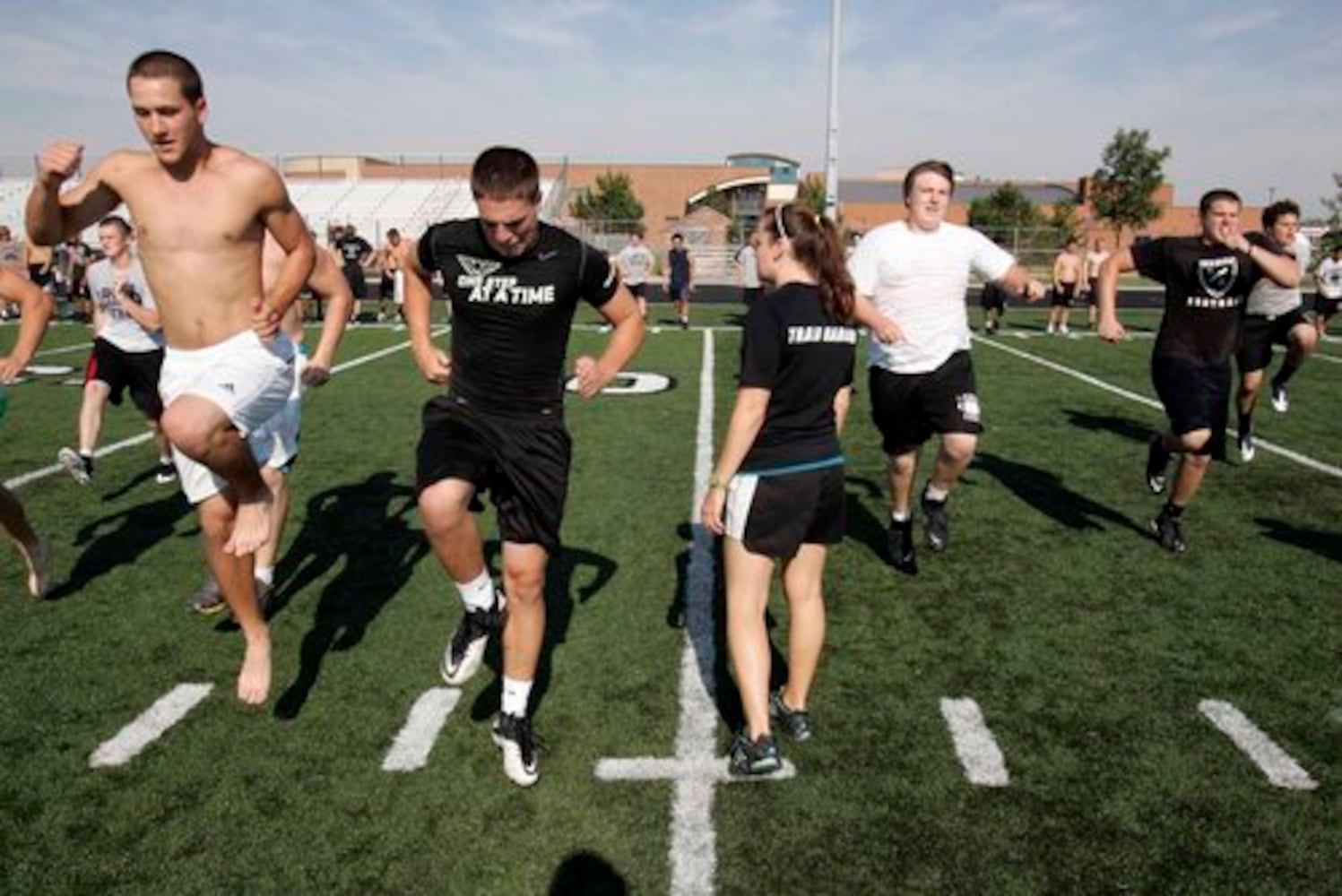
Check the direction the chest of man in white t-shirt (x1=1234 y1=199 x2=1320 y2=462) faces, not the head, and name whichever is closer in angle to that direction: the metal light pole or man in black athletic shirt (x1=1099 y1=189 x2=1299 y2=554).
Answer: the man in black athletic shirt

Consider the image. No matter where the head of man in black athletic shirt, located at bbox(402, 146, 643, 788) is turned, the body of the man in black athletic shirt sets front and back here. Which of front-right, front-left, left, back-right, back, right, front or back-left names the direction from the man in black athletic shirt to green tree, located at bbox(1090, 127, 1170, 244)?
back-left

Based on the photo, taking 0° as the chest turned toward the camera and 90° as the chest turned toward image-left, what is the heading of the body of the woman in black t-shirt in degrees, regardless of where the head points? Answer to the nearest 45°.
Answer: approximately 135°

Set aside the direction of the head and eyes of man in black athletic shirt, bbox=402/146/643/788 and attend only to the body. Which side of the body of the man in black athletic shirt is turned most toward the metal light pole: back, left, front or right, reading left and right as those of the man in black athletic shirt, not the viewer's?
back

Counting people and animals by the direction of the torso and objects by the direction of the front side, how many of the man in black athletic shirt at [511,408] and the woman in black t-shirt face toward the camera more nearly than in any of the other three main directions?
1

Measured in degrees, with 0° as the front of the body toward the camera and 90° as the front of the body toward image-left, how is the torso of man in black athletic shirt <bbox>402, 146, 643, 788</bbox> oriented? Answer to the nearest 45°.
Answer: approximately 0°

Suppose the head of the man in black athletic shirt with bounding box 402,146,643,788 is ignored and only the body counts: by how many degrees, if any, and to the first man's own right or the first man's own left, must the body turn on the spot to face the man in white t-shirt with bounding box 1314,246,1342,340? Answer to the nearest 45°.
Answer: approximately 135° to the first man's own left

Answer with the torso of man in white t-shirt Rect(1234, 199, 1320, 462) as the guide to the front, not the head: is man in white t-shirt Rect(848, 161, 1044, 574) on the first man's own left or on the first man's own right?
on the first man's own right

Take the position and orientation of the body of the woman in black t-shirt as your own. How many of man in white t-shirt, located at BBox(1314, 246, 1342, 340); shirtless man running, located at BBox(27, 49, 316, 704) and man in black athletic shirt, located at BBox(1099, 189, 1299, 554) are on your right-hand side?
2
